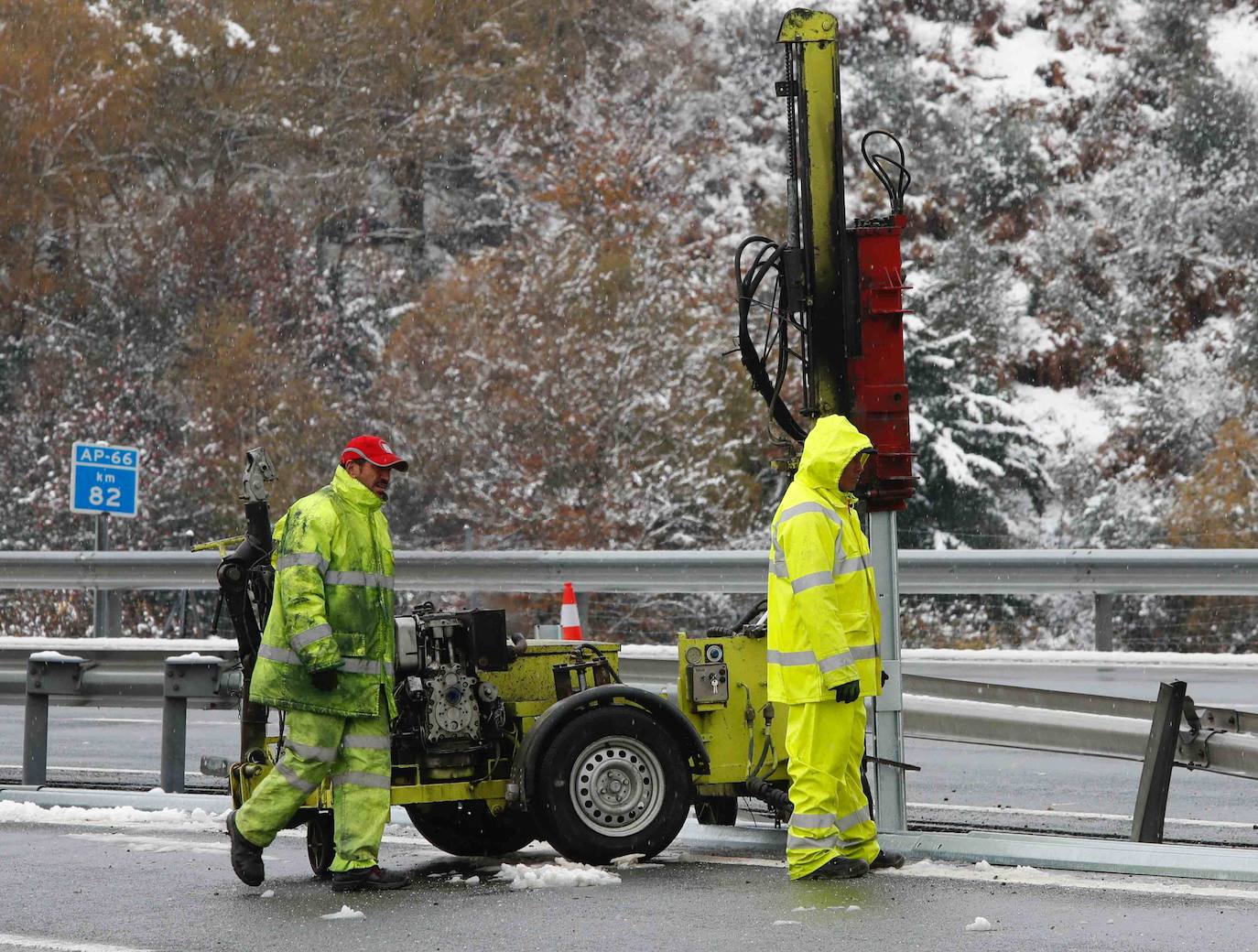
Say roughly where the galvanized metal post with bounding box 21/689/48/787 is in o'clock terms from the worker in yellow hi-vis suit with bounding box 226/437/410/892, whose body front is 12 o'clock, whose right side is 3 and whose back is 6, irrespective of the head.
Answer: The galvanized metal post is roughly at 8 o'clock from the worker in yellow hi-vis suit.

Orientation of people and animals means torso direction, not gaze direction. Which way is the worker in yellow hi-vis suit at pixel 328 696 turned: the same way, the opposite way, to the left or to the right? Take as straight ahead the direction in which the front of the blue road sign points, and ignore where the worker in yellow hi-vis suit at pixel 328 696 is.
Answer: to the left

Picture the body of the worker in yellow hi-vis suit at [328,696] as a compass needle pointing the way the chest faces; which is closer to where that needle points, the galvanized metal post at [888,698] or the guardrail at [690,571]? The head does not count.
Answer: the galvanized metal post

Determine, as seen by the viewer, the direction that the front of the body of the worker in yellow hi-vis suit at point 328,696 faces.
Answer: to the viewer's right

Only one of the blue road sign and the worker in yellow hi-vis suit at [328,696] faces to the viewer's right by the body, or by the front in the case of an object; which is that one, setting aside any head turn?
the worker in yellow hi-vis suit

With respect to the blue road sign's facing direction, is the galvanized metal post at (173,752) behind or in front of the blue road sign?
in front

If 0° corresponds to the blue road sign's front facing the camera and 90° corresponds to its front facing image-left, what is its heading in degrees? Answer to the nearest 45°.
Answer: approximately 0°
